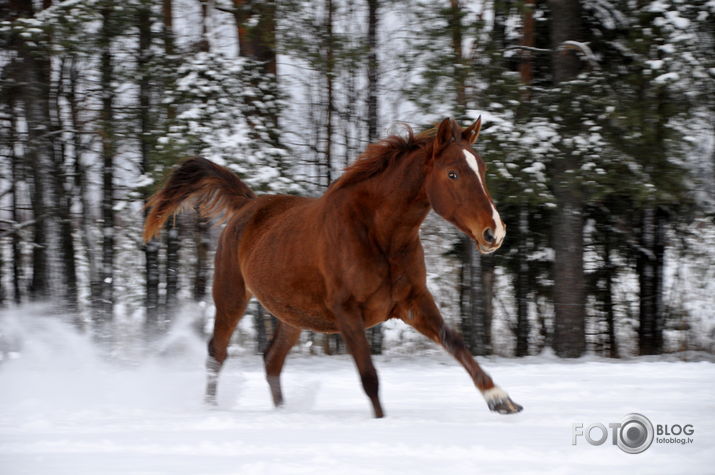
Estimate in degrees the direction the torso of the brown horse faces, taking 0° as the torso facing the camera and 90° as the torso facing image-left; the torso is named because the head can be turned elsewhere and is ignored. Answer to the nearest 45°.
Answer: approximately 315°
